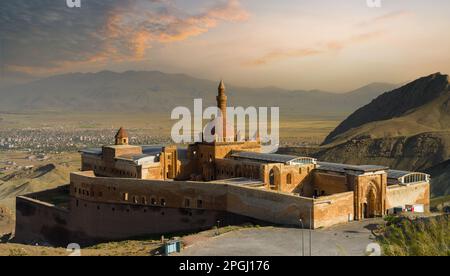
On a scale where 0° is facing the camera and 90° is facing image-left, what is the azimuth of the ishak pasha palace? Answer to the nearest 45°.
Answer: approximately 315°
